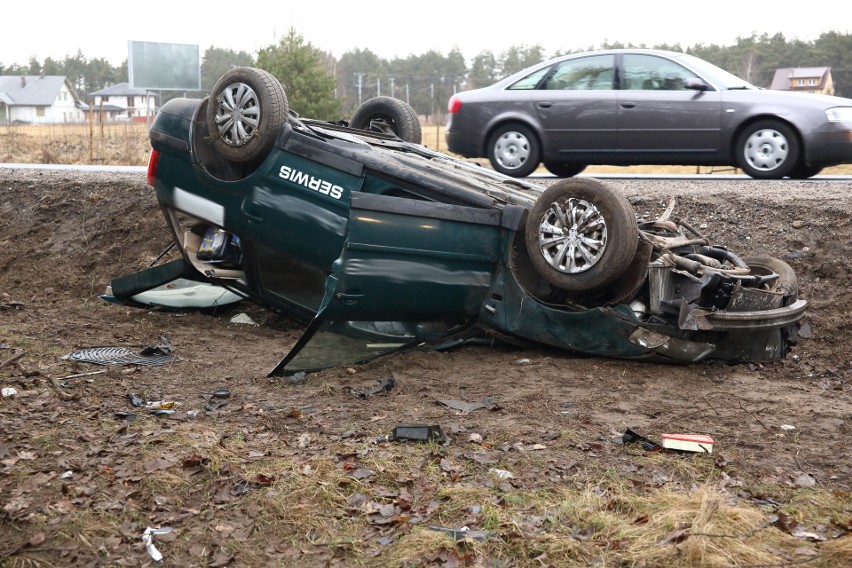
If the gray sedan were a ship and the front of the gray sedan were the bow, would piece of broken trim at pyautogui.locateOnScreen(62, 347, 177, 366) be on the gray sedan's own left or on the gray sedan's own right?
on the gray sedan's own right

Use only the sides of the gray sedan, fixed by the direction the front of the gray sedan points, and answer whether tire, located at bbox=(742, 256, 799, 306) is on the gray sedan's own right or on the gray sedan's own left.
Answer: on the gray sedan's own right

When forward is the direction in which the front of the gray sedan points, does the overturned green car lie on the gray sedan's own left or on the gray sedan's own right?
on the gray sedan's own right

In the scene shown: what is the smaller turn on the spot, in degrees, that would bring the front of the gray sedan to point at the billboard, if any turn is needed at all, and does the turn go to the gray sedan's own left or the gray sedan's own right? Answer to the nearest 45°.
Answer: approximately 135° to the gray sedan's own left

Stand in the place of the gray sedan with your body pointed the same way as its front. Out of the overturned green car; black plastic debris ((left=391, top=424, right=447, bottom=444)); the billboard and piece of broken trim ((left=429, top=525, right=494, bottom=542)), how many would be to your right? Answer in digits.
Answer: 3

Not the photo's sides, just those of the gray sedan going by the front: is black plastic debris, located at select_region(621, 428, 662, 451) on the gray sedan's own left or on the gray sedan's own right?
on the gray sedan's own right

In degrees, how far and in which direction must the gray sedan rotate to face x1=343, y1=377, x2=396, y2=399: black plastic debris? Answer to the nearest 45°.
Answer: approximately 90° to its right

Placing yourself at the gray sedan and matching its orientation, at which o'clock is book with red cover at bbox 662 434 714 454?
The book with red cover is roughly at 3 o'clock from the gray sedan.

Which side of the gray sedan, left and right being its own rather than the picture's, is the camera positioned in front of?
right

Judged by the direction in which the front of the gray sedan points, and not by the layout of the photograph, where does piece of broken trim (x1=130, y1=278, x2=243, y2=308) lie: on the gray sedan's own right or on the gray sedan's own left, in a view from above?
on the gray sedan's own right
